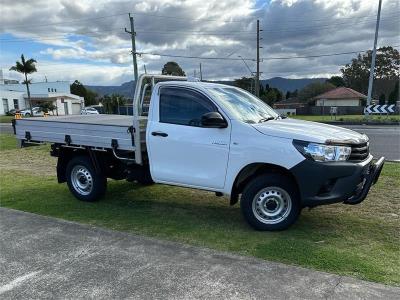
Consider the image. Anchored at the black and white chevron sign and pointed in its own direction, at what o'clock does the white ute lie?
The white ute is roughly at 12 o'clock from the black and white chevron sign.

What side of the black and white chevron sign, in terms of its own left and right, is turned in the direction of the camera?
front
